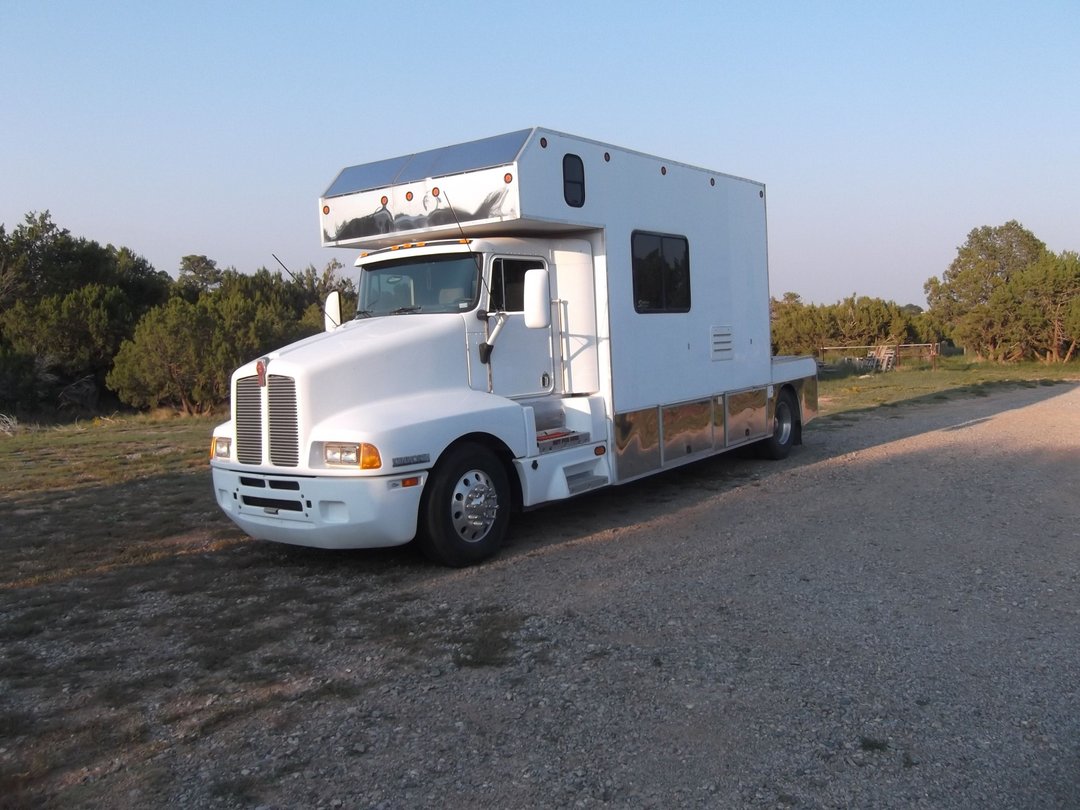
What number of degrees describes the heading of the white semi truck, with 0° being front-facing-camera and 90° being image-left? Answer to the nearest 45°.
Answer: approximately 45°
